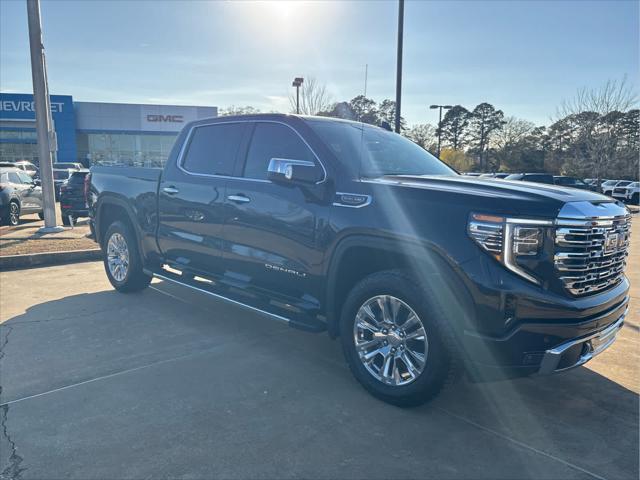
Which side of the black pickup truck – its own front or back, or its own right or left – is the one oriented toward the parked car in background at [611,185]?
left

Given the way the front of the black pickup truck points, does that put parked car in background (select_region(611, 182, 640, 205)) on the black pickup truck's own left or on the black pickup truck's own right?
on the black pickup truck's own left

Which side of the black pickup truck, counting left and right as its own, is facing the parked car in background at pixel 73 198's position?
back

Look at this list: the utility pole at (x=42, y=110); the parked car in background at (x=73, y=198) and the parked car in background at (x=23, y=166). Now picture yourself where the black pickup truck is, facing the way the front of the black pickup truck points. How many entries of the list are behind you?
3

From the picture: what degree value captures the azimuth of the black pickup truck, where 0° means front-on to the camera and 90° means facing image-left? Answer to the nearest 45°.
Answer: approximately 315°

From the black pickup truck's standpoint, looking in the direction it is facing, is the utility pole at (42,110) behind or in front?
behind

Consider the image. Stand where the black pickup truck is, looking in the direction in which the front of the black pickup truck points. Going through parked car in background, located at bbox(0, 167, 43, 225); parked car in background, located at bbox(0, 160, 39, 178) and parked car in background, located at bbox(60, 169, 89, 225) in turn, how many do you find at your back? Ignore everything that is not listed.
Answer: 3

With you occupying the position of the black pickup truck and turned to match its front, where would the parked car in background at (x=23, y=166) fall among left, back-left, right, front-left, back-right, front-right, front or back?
back

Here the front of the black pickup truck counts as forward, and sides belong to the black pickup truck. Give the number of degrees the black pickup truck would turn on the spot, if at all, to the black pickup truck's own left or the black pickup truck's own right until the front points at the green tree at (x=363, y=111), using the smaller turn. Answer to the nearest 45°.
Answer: approximately 135° to the black pickup truck's own left

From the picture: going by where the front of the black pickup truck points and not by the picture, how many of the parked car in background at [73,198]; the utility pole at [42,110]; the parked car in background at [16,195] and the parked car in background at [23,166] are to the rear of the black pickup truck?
4

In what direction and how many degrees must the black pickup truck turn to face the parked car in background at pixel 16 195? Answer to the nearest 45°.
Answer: approximately 180°
